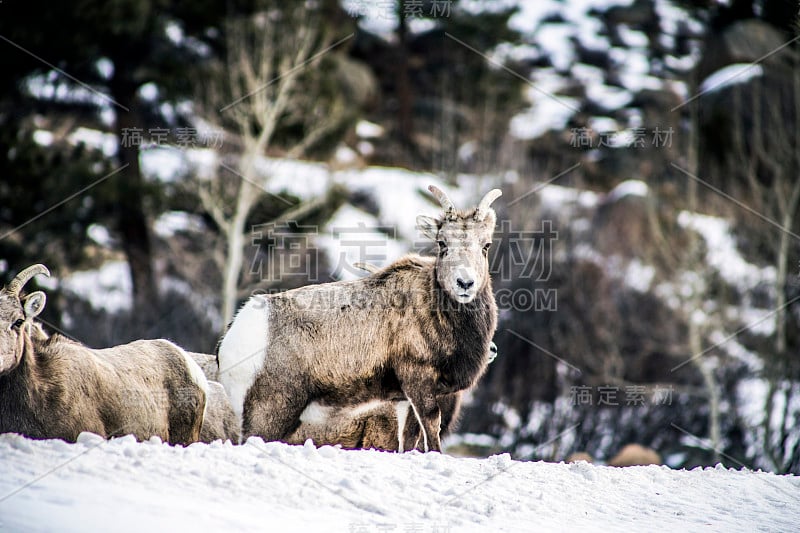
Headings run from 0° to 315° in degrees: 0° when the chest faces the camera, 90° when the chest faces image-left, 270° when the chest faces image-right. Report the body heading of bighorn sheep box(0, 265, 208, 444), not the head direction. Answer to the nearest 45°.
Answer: approximately 90°

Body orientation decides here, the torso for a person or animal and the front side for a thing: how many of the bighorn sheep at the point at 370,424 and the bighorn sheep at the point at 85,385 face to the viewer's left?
1

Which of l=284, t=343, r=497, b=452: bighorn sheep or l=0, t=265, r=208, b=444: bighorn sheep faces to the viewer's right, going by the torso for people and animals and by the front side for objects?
l=284, t=343, r=497, b=452: bighorn sheep

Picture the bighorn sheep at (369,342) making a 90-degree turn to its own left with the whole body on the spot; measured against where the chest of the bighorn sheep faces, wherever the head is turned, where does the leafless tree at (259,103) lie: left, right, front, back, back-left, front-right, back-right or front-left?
front

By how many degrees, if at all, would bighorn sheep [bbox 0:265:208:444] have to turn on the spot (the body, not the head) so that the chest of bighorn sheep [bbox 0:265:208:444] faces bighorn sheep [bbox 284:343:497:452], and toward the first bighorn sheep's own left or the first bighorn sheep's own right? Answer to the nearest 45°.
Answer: approximately 180°

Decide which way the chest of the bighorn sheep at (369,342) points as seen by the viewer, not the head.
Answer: to the viewer's right

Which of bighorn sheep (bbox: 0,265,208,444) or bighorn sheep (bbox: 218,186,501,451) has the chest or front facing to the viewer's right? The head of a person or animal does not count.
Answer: bighorn sheep (bbox: 218,186,501,451)

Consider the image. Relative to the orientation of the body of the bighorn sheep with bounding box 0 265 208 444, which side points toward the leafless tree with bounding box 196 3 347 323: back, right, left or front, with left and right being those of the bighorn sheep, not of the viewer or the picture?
right

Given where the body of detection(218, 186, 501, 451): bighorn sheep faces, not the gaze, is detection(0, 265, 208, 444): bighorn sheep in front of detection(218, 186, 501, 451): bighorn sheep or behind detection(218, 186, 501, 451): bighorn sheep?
behind

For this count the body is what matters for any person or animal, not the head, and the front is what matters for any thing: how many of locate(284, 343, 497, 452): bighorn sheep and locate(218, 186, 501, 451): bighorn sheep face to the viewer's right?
2

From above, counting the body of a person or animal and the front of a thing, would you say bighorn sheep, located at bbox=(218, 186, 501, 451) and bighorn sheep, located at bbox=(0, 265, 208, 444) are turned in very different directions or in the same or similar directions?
very different directions

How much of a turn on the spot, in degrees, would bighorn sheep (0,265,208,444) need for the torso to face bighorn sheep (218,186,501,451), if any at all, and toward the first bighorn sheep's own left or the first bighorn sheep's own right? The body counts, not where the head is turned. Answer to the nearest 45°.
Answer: approximately 180°

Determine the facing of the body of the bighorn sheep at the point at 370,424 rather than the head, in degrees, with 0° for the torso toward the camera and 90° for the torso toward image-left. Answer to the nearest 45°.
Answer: approximately 270°

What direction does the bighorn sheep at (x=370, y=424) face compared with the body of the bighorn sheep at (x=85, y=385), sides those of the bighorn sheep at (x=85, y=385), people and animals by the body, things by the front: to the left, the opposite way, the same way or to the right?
the opposite way
